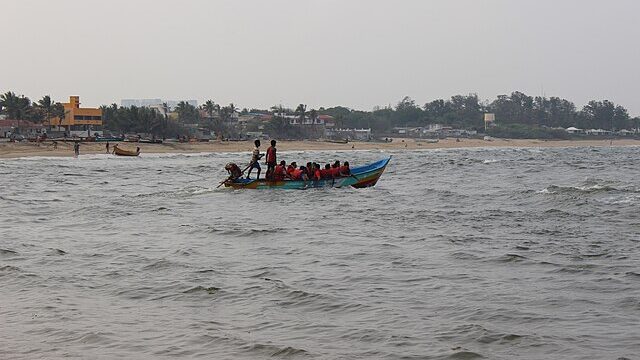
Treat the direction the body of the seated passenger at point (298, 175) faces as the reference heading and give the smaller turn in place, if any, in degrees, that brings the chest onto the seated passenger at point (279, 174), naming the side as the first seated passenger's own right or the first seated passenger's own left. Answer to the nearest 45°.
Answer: approximately 180°

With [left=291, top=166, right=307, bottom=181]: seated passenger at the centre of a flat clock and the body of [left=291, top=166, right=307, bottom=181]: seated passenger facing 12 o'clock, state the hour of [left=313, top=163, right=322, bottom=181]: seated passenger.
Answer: [left=313, top=163, right=322, bottom=181]: seated passenger is roughly at 11 o'clock from [left=291, top=166, right=307, bottom=181]: seated passenger.

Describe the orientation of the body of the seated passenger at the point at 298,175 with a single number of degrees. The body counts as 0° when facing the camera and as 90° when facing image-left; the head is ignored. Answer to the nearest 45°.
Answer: approximately 270°

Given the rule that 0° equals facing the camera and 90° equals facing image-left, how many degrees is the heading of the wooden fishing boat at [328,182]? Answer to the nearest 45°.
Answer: approximately 270°
